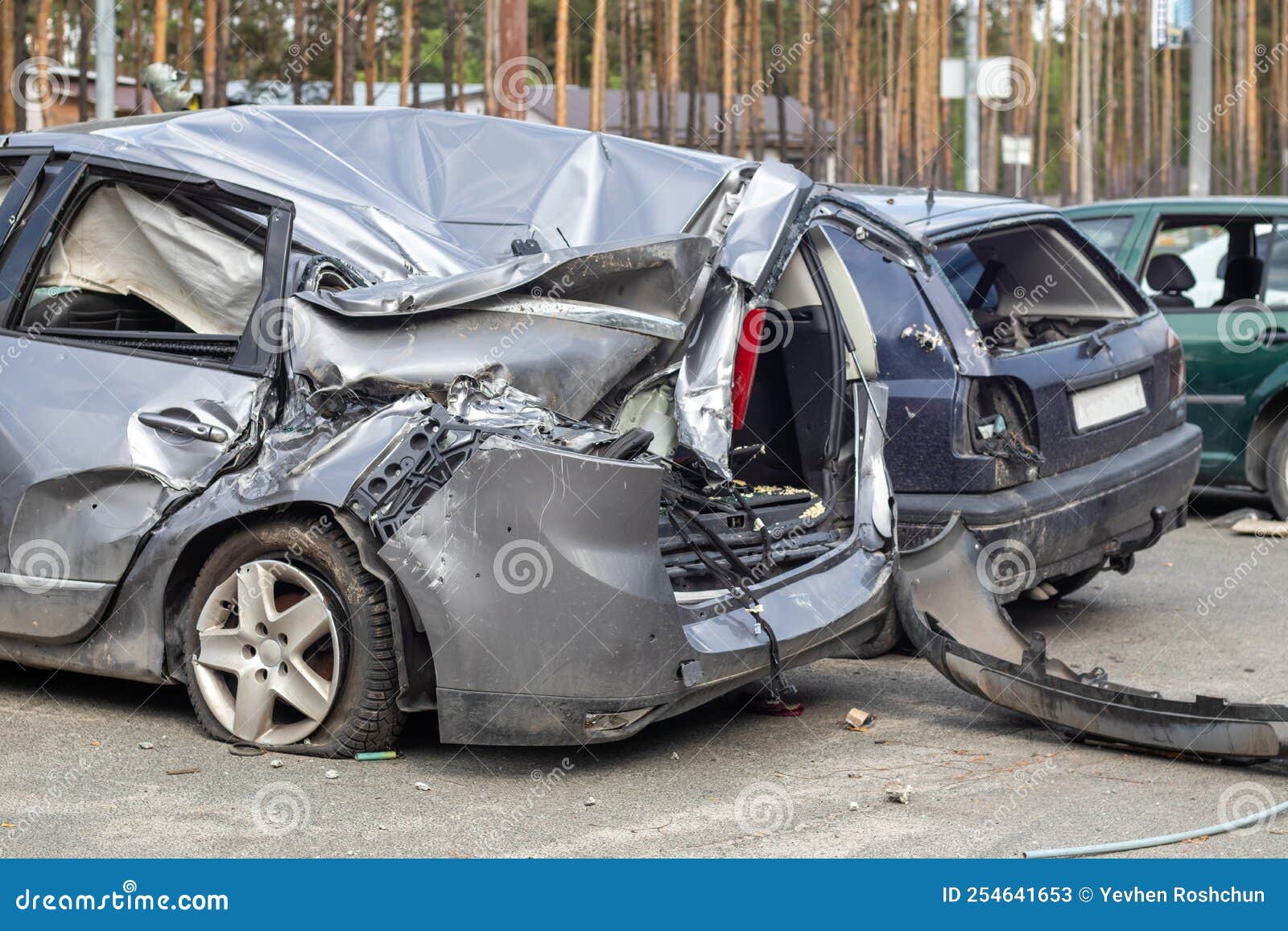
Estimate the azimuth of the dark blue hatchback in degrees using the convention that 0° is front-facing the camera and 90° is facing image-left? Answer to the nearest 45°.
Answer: approximately 135°

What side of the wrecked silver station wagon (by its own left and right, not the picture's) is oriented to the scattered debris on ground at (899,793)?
back

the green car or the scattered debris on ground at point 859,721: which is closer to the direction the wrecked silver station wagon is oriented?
the green car

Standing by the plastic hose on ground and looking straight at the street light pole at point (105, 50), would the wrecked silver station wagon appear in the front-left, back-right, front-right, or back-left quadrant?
front-left

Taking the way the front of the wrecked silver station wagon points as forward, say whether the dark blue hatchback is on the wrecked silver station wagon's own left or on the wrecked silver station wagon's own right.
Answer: on the wrecked silver station wagon's own right

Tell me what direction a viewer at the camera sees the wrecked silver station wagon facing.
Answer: facing away from the viewer and to the left of the viewer

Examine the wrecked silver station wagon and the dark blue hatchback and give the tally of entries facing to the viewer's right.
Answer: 0

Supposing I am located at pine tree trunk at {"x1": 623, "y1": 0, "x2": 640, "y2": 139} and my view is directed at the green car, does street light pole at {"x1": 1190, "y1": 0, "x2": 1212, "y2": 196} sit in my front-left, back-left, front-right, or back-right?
front-left

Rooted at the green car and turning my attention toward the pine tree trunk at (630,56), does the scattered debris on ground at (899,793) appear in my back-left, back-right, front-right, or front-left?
back-left

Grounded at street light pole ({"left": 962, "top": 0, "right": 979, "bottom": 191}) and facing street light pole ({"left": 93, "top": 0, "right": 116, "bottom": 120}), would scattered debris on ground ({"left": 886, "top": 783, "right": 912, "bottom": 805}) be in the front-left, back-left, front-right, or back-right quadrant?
front-left
